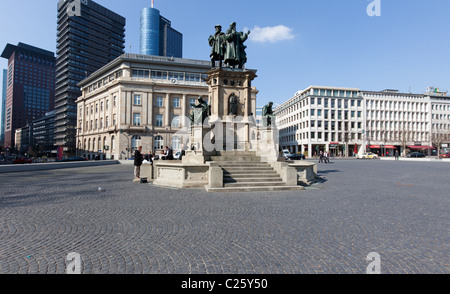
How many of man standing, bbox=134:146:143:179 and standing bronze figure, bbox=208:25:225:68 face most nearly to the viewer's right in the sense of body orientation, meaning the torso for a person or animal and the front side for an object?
1

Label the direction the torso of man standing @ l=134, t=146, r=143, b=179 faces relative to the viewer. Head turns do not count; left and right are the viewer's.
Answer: facing to the right of the viewer

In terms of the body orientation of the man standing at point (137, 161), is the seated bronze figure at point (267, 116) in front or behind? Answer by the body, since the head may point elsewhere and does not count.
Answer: in front
